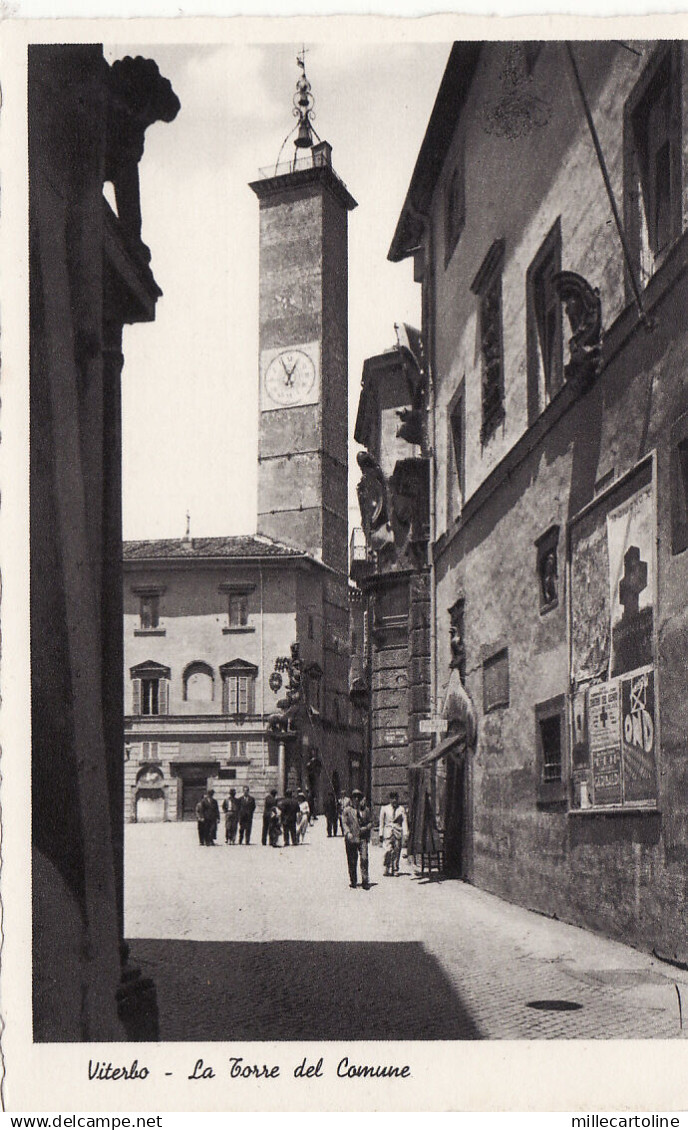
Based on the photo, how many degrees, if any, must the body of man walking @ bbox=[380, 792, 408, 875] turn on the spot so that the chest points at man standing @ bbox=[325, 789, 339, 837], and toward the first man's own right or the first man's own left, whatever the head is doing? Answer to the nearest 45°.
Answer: approximately 180°

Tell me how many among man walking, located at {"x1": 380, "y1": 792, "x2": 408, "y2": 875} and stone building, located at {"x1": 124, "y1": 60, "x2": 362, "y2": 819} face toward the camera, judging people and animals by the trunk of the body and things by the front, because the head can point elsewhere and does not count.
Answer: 2

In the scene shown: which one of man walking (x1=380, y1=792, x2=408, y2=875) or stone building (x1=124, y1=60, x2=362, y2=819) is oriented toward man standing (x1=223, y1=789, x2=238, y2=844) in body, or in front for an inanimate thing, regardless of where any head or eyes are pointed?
the stone building

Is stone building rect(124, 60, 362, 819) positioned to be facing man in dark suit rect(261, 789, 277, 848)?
yes

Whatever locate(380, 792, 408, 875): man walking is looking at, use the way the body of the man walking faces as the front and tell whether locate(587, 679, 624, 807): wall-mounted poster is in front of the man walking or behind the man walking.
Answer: in front

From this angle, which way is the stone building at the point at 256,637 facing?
toward the camera

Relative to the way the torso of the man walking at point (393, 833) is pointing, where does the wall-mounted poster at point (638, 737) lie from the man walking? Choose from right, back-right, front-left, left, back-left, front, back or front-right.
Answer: front

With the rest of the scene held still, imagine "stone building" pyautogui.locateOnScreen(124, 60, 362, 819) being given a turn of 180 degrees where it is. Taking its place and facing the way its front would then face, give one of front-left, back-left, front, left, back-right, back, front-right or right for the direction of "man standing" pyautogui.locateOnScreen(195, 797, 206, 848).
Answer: back

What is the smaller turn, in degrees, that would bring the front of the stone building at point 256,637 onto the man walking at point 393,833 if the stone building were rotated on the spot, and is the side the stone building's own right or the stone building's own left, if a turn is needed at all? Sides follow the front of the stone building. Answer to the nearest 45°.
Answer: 0° — it already faces them

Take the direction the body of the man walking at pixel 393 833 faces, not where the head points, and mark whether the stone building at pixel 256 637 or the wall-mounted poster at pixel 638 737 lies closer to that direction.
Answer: the wall-mounted poster

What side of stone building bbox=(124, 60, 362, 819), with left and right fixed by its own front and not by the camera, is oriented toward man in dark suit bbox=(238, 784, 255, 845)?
front

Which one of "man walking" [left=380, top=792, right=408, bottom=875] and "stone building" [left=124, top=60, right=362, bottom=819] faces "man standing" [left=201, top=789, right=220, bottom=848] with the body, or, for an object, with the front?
the stone building

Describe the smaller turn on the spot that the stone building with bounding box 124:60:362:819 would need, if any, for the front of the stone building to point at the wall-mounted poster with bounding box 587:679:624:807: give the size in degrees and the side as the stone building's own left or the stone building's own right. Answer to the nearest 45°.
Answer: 0° — it already faces it

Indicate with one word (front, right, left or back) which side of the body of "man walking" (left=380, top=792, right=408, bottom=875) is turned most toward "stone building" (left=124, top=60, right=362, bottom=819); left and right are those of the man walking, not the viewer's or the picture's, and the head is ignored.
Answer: back

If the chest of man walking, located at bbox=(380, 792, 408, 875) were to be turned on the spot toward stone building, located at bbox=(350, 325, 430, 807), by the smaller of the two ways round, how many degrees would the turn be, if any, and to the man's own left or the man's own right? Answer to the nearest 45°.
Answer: approximately 180°

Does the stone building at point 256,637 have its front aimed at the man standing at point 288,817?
yes

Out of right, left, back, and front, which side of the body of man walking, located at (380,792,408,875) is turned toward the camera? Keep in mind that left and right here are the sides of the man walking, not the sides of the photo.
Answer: front

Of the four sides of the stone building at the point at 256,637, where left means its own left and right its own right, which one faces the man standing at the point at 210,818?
front
